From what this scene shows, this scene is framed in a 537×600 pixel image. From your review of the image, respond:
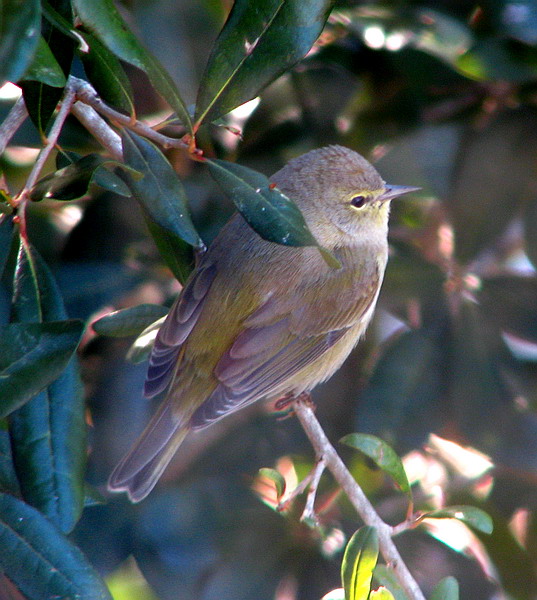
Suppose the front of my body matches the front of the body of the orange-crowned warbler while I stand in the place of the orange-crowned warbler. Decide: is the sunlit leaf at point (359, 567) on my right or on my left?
on my right

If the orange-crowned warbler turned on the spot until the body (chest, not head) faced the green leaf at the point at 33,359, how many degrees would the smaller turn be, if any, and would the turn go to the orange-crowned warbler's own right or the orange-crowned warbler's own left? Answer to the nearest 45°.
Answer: approximately 180°

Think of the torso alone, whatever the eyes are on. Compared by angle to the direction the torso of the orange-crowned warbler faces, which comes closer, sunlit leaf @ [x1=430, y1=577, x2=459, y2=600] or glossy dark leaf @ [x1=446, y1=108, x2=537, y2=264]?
the glossy dark leaf

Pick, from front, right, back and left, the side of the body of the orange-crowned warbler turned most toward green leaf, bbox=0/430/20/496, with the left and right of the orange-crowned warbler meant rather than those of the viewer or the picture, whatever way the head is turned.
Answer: back

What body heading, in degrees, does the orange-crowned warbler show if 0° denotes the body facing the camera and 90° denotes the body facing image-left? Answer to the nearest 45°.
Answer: approximately 225°
